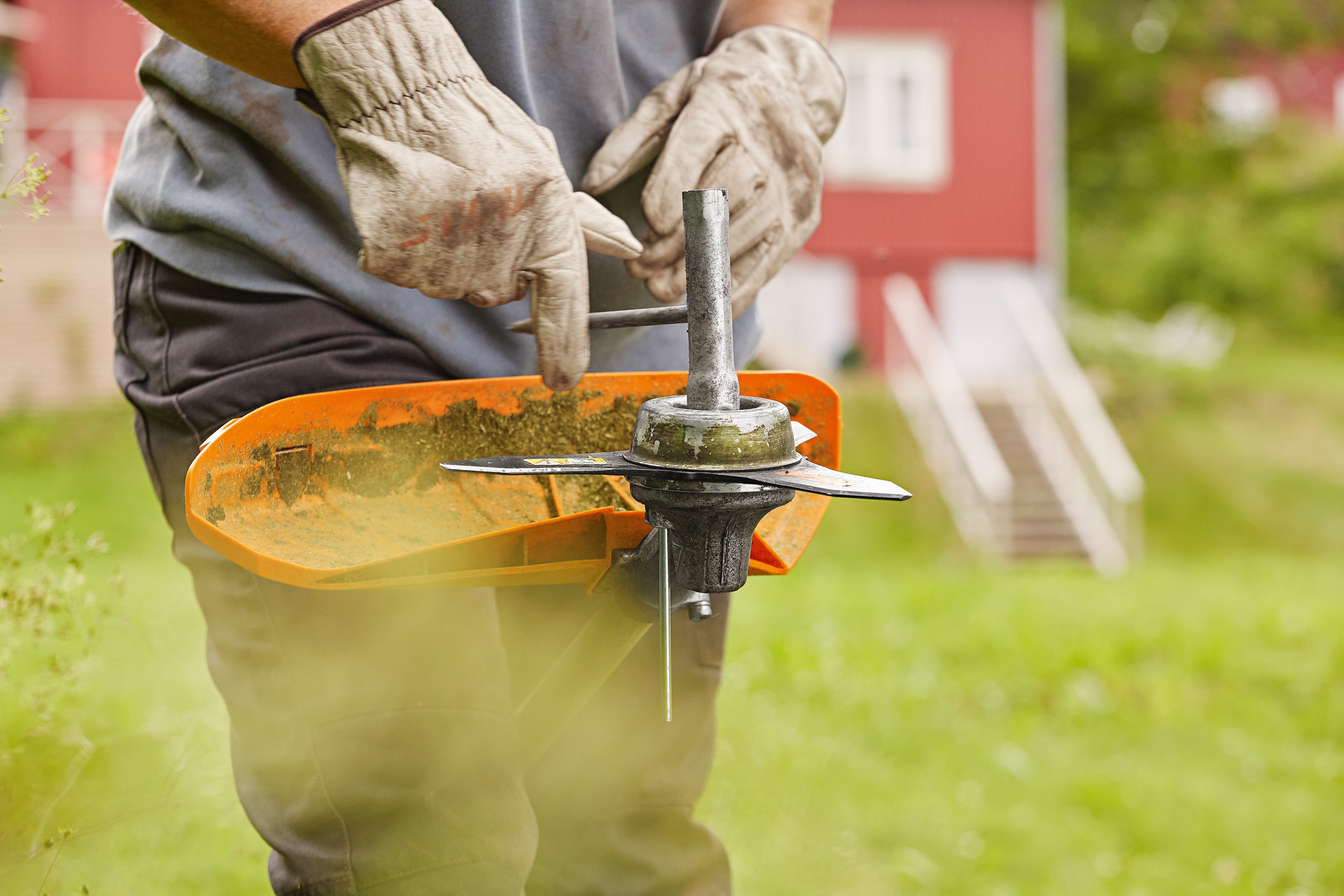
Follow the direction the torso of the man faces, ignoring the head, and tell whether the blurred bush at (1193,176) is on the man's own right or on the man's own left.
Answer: on the man's own left

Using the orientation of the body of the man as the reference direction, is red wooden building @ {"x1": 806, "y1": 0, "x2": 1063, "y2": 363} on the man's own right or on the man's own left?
on the man's own left

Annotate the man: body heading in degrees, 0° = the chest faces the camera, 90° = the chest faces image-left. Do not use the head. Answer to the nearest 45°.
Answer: approximately 315°
